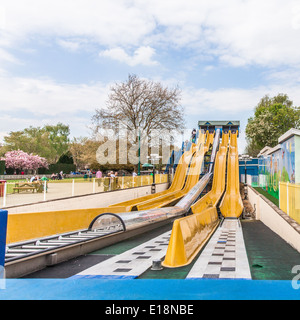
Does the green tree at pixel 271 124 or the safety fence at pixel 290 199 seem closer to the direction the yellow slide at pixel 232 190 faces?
the safety fence

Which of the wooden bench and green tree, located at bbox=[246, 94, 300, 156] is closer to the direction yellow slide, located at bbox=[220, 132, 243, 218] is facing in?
the wooden bench

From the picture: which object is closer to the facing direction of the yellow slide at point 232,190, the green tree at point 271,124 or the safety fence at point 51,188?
the safety fence

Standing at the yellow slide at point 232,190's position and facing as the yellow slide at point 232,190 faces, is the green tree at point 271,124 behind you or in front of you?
behind

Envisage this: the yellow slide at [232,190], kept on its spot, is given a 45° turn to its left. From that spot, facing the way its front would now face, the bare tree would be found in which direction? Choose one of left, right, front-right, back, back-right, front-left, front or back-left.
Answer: back

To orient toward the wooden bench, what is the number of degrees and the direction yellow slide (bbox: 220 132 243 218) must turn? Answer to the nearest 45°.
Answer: approximately 45° to its right

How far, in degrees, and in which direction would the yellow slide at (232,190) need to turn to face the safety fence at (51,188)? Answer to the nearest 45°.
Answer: approximately 45° to its right

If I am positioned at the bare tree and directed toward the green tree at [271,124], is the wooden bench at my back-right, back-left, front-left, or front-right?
back-right

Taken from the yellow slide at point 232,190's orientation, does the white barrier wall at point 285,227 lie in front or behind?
in front

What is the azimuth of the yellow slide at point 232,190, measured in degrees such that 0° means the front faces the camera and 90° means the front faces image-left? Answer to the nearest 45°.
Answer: approximately 0°
